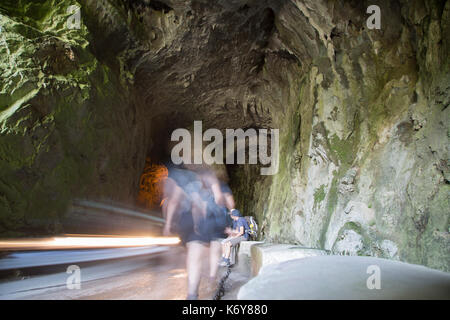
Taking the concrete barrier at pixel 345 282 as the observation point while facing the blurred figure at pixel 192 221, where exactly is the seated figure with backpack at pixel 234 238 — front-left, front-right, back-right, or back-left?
front-right

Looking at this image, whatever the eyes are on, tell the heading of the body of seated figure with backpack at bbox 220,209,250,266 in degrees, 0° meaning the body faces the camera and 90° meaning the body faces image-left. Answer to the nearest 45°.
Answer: approximately 90°

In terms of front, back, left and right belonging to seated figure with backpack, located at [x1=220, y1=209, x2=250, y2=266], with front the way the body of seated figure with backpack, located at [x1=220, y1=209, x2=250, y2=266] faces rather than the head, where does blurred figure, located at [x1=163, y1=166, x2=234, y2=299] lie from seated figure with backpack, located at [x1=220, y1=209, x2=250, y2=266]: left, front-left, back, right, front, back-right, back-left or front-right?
left

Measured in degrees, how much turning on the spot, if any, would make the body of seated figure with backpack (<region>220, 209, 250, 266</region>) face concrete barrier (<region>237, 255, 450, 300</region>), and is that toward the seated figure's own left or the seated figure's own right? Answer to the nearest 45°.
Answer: approximately 90° to the seated figure's own left
